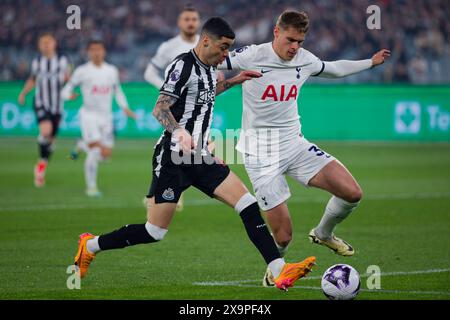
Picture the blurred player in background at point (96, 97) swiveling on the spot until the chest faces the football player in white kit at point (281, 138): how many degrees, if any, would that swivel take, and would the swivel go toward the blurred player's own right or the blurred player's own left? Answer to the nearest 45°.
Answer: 0° — they already face them

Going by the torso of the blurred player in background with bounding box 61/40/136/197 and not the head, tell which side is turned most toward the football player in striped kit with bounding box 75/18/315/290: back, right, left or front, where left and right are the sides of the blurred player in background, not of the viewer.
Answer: front

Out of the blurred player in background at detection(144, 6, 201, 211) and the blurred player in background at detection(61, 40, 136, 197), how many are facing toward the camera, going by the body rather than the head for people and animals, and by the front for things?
2

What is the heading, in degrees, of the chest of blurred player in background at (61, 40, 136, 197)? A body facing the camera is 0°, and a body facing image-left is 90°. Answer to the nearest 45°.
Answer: approximately 0°

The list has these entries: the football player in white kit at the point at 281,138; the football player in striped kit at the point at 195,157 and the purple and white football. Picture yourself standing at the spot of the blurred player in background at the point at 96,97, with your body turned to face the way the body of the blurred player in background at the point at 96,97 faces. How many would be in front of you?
3

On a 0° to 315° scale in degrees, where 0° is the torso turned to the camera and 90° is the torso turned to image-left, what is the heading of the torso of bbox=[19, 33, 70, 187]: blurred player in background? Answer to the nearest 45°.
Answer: approximately 0°

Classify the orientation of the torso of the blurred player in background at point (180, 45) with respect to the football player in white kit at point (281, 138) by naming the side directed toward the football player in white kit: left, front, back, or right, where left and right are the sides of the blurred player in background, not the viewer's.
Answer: front

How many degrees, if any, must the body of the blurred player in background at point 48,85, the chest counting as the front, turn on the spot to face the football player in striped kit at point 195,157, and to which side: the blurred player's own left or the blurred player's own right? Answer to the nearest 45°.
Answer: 0° — they already face them

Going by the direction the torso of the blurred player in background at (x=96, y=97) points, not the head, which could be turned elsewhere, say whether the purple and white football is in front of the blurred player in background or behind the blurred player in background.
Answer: in front
